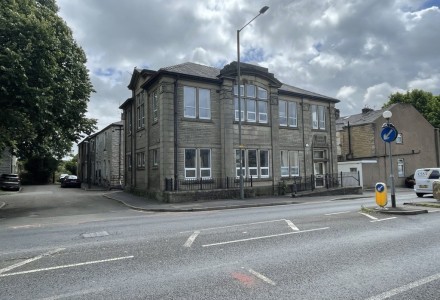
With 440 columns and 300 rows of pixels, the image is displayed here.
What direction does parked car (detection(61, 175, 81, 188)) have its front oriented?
toward the camera

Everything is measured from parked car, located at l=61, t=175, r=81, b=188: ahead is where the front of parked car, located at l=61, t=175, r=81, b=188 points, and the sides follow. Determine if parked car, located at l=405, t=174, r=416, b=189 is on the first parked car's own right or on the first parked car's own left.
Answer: on the first parked car's own left

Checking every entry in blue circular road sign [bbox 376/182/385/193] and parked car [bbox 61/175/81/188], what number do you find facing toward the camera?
2

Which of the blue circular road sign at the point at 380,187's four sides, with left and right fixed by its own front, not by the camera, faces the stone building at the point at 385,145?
back

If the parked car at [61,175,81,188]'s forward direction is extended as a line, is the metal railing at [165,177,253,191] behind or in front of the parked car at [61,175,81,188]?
in front

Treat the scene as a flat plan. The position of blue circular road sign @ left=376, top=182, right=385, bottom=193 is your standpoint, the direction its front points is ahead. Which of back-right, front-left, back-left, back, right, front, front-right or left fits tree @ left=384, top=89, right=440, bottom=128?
back

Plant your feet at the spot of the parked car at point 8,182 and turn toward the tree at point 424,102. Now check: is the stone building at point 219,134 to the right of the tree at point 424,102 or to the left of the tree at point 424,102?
right

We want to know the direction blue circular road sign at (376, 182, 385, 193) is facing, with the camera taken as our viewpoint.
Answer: facing the viewer
